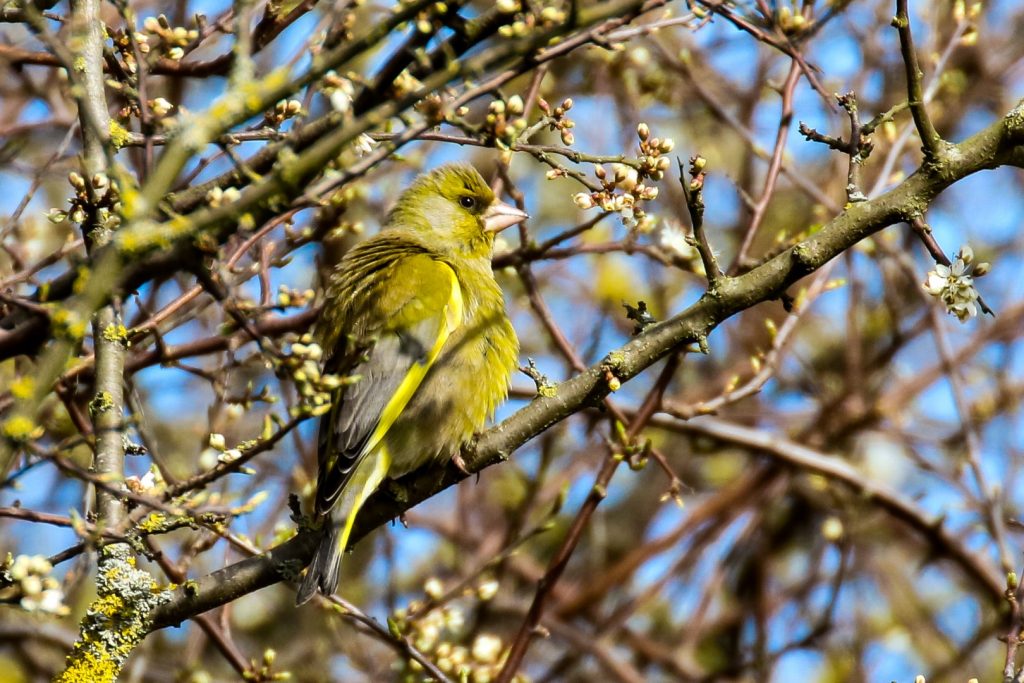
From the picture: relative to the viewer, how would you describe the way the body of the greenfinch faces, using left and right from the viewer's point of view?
facing to the right of the viewer
